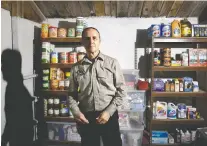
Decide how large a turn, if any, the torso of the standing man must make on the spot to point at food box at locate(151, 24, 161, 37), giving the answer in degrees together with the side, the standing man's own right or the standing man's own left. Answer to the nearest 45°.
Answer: approximately 135° to the standing man's own left

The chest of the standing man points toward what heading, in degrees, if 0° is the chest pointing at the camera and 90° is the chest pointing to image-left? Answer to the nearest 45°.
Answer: approximately 0°

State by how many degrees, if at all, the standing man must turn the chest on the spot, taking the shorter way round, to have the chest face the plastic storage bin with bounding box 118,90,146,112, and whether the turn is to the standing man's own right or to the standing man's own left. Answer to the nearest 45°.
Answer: approximately 135° to the standing man's own left

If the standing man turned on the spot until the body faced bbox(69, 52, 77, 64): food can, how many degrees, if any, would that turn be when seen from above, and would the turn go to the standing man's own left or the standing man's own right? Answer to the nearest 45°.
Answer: approximately 180°

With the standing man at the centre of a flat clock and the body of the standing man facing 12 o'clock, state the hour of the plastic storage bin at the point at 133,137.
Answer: The plastic storage bin is roughly at 7 o'clock from the standing man.

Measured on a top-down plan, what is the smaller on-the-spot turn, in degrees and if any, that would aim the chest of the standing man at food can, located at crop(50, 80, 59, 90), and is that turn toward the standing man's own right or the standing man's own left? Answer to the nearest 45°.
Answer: approximately 135° to the standing man's own right
